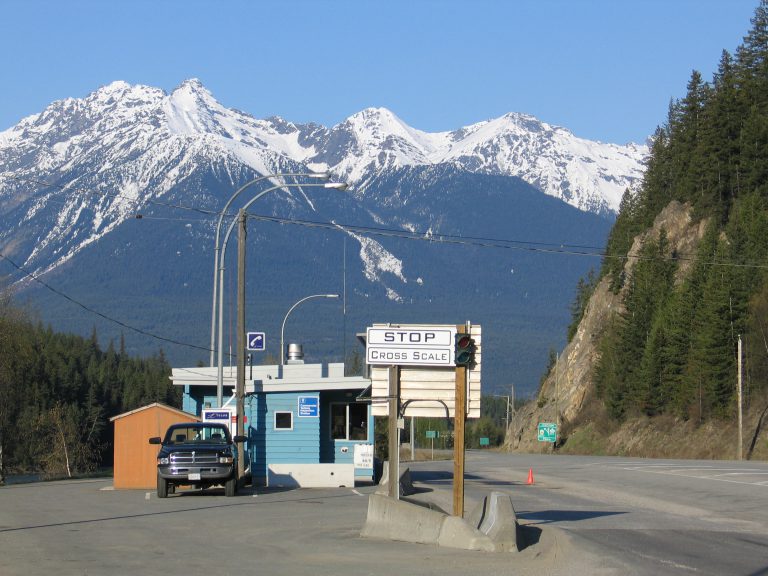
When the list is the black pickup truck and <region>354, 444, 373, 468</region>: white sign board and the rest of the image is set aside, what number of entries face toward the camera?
2

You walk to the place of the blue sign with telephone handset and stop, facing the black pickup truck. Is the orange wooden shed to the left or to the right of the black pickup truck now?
right

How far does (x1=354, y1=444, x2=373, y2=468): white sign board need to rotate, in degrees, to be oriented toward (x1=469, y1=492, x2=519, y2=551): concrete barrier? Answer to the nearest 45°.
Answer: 0° — it already faces it

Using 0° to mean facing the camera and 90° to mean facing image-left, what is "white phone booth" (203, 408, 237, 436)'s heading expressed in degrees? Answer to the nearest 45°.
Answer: approximately 0°

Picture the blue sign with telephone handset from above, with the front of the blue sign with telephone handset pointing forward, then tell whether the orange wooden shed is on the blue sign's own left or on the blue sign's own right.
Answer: on the blue sign's own right

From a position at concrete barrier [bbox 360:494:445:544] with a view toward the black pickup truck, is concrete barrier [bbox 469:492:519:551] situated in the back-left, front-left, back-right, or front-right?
back-right
